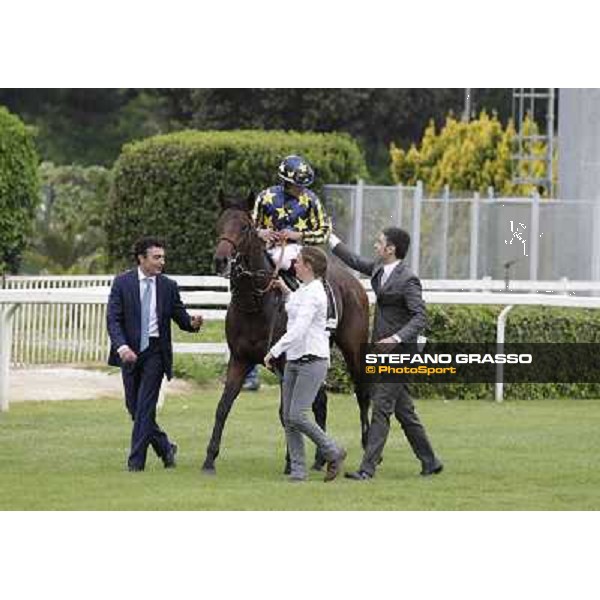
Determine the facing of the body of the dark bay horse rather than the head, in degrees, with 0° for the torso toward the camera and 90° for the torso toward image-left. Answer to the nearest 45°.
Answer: approximately 45°

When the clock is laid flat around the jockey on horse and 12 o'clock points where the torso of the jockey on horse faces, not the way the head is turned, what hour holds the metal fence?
The metal fence is roughly at 5 o'clock from the jockey on horse.

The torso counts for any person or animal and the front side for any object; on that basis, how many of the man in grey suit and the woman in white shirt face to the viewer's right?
0

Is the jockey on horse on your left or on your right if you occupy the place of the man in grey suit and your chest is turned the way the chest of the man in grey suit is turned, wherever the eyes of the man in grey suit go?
on your right

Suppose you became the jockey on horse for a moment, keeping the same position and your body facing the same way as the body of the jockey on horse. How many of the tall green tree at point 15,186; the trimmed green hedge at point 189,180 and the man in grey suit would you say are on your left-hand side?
1

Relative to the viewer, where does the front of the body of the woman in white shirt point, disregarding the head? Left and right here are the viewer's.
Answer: facing to the left of the viewer

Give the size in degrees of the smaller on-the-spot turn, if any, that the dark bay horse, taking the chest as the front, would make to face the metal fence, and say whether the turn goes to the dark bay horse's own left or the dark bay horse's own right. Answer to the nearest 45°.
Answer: approximately 135° to the dark bay horse's own right
